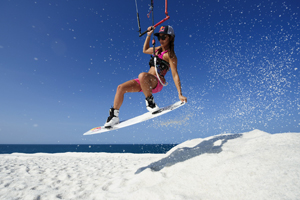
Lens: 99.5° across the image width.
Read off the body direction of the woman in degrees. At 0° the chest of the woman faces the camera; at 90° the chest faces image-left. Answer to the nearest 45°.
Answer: approximately 45°
